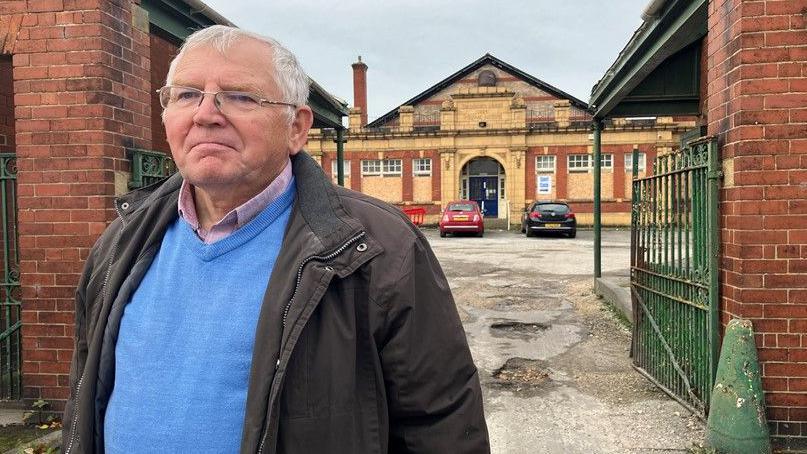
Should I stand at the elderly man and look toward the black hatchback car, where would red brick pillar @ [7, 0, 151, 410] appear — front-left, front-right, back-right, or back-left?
front-left

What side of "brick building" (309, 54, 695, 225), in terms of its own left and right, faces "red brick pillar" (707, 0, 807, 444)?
front

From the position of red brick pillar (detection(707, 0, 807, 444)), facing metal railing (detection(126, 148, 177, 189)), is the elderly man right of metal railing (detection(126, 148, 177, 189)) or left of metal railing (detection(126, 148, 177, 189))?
left

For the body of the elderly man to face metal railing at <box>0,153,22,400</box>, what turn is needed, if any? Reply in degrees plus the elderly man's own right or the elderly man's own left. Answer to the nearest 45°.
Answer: approximately 90° to the elderly man's own right

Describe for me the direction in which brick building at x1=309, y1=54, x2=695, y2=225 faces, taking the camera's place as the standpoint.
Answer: facing the viewer

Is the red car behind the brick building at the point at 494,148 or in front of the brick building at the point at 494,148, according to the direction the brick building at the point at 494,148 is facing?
in front
